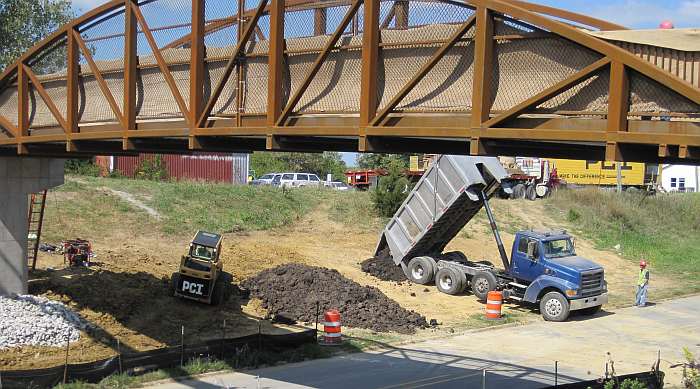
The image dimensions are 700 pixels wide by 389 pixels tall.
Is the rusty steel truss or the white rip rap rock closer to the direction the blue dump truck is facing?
the rusty steel truss

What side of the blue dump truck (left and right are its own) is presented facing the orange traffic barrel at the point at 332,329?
right

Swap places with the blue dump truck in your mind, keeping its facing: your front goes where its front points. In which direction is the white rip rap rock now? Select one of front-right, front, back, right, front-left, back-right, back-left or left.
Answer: right

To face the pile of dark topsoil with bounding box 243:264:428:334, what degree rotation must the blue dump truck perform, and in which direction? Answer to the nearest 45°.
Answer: approximately 90° to its right

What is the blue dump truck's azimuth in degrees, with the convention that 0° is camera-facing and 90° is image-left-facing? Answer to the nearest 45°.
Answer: approximately 315°
